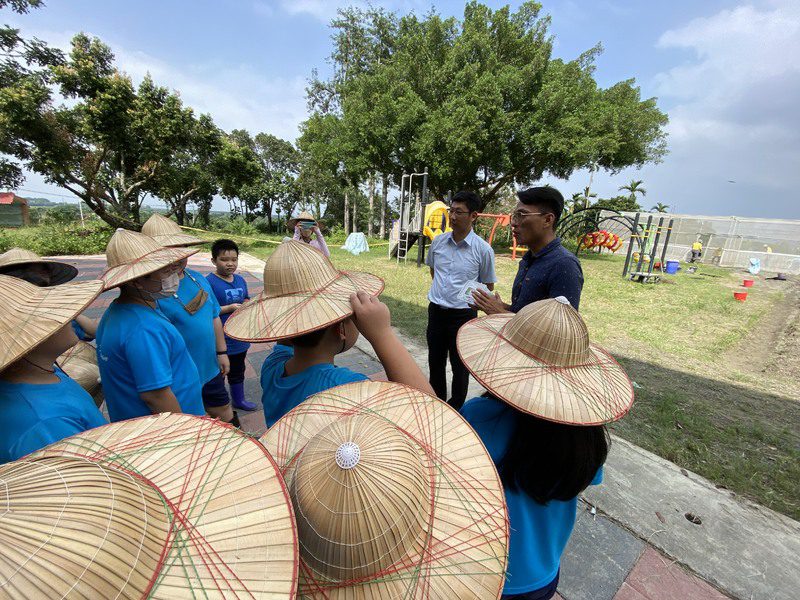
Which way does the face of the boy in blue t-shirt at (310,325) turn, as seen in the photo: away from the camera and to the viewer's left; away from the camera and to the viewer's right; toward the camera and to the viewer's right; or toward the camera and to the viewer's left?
away from the camera and to the viewer's right

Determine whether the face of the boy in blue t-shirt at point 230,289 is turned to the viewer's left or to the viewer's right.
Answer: to the viewer's right

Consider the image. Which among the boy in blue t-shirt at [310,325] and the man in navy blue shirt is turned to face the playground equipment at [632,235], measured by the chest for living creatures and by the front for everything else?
the boy in blue t-shirt

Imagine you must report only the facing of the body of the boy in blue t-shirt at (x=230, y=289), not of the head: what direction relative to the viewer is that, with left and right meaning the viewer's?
facing the viewer and to the right of the viewer

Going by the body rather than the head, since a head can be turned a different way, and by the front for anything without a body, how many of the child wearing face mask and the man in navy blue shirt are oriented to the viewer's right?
1

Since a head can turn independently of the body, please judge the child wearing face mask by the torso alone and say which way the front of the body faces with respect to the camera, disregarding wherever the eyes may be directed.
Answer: to the viewer's right

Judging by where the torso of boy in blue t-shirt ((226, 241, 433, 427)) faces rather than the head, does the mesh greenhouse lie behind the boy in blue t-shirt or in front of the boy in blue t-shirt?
in front

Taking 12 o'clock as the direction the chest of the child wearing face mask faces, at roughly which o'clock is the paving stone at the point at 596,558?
The paving stone is roughly at 1 o'clock from the child wearing face mask.

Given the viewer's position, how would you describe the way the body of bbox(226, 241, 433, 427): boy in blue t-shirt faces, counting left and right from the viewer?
facing away from the viewer and to the right of the viewer

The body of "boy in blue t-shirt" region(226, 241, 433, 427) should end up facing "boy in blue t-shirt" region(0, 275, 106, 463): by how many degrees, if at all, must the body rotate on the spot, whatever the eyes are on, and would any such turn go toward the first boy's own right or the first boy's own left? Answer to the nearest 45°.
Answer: approximately 135° to the first boy's own left

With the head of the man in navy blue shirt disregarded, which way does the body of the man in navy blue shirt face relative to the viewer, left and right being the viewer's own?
facing to the left of the viewer

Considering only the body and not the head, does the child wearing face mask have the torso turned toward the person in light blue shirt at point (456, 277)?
yes

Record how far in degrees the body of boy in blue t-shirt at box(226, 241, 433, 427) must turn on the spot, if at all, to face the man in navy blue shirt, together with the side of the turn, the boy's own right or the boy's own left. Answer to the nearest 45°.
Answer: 0° — they already face them
